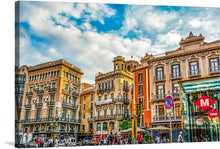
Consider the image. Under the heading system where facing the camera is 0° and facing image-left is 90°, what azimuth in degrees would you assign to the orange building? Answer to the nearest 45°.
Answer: approximately 45°

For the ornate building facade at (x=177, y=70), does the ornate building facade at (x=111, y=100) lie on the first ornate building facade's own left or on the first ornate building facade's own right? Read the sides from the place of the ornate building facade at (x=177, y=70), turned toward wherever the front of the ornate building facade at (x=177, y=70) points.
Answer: on the first ornate building facade's own right

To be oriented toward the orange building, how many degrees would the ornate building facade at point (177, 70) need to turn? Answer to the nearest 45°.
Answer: approximately 90° to its right

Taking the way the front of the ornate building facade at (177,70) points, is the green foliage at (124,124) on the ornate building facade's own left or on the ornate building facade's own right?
on the ornate building facade's own right

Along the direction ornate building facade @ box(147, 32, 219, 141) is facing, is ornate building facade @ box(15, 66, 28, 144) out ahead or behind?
ahead

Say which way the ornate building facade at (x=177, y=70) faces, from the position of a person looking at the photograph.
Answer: facing the viewer and to the left of the viewer

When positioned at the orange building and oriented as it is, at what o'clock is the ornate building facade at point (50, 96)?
The ornate building facade is roughly at 1 o'clock from the orange building.

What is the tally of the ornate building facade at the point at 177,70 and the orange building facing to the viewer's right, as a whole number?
0

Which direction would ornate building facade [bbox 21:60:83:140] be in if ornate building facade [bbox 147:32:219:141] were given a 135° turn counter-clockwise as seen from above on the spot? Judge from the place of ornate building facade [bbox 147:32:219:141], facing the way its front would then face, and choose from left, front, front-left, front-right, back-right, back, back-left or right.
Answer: back
